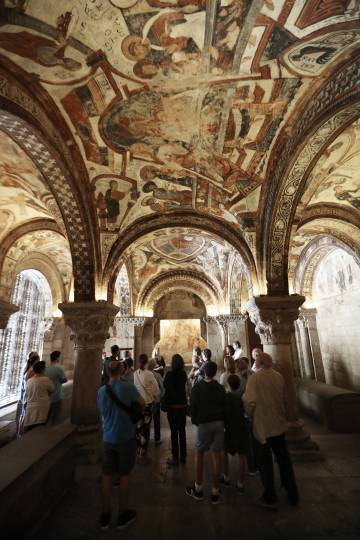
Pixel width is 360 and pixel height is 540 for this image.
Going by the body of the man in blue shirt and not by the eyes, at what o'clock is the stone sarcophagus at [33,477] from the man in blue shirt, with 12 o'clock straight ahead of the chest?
The stone sarcophagus is roughly at 8 o'clock from the man in blue shirt.

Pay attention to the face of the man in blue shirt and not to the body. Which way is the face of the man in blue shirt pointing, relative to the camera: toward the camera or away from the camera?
away from the camera

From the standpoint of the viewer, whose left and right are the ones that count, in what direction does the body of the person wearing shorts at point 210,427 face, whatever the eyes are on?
facing away from the viewer

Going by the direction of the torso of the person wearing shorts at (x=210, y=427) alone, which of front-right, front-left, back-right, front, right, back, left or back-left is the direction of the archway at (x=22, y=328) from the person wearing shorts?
front-left

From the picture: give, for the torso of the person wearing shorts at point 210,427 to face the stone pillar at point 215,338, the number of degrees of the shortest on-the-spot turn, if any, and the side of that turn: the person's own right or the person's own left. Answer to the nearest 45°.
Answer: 0° — they already face it

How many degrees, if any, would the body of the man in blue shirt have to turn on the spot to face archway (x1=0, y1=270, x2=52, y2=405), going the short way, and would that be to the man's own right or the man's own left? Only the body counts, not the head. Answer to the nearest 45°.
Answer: approximately 90° to the man's own left

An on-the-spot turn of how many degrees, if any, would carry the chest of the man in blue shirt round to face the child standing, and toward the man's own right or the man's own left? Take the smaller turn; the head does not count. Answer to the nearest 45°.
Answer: approximately 45° to the man's own right

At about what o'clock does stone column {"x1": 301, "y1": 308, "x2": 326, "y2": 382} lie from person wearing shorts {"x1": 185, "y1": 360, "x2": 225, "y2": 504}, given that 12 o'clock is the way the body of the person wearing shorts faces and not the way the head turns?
The stone column is roughly at 1 o'clock from the person wearing shorts.

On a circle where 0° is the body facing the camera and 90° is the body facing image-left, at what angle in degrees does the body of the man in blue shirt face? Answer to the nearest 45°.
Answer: approximately 225°
